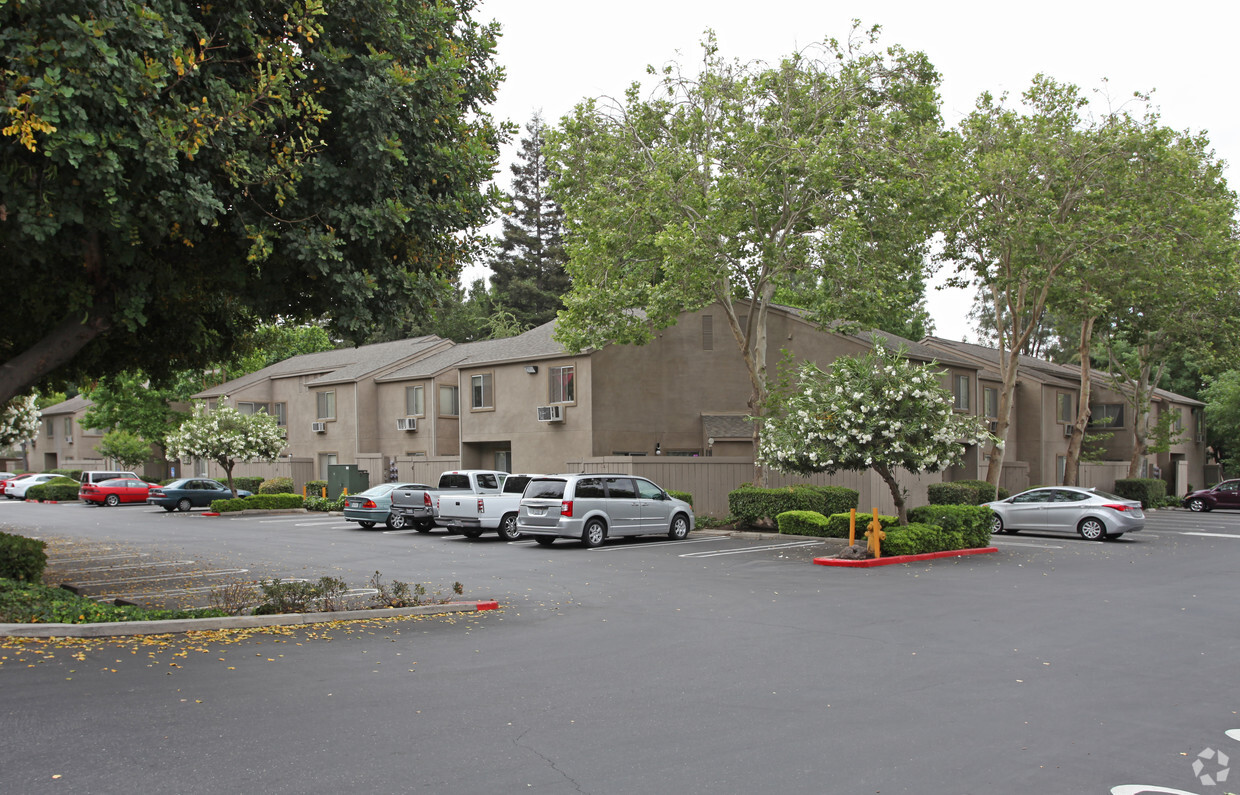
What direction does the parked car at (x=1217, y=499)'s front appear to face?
to the viewer's left

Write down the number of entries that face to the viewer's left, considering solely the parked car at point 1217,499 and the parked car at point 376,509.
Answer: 1

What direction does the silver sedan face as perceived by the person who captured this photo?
facing away from the viewer and to the left of the viewer

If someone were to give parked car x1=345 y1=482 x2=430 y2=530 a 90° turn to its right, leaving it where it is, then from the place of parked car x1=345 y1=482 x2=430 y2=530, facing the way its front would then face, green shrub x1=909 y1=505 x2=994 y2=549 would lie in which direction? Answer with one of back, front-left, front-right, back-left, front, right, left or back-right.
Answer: front

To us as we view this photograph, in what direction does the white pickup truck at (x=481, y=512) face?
facing away from the viewer and to the right of the viewer

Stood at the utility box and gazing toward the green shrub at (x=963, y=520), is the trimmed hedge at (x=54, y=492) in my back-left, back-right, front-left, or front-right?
back-right

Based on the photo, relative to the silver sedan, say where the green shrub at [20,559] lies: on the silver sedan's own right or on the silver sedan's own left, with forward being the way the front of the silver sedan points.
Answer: on the silver sedan's own left

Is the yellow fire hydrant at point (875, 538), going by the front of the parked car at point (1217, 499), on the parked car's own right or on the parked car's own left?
on the parked car's own left
